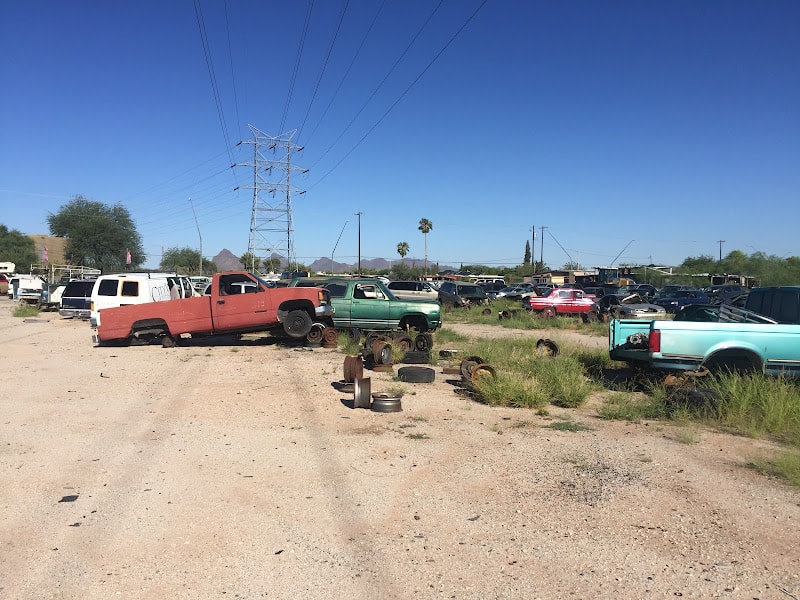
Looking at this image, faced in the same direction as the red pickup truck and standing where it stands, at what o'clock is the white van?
The white van is roughly at 8 o'clock from the red pickup truck.

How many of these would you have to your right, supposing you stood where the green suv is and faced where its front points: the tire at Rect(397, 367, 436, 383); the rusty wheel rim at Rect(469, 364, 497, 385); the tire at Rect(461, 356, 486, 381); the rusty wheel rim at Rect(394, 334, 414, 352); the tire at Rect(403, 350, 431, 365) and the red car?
5

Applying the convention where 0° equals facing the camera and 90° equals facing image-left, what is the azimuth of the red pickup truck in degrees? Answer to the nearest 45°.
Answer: approximately 270°

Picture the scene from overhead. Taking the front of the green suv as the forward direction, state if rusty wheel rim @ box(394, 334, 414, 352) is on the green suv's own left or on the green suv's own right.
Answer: on the green suv's own right

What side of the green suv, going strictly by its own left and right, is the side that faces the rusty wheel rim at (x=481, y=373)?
right

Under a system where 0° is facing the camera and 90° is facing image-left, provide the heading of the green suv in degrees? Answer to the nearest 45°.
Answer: approximately 270°

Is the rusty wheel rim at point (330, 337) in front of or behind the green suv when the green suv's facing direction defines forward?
behind

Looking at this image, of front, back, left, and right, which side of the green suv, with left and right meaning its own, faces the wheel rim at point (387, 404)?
right

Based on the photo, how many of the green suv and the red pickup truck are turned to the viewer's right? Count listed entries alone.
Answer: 2

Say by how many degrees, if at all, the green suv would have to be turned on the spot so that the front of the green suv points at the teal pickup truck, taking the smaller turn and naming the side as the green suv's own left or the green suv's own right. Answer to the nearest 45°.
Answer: approximately 45° to the green suv's own right
